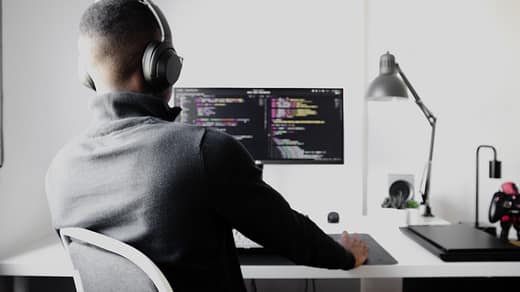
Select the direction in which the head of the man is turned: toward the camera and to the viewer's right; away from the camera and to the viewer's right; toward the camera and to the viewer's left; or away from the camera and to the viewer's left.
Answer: away from the camera and to the viewer's right

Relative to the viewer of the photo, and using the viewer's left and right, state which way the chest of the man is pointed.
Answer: facing away from the viewer and to the right of the viewer

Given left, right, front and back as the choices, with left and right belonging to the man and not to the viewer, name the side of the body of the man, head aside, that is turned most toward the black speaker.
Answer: front

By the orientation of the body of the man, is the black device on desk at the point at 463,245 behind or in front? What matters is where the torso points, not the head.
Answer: in front
